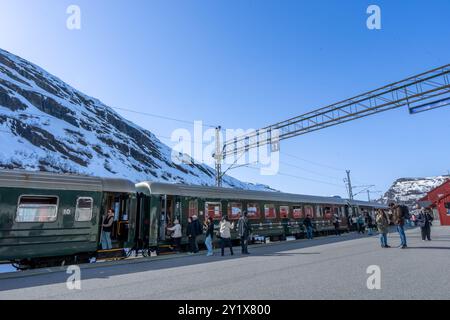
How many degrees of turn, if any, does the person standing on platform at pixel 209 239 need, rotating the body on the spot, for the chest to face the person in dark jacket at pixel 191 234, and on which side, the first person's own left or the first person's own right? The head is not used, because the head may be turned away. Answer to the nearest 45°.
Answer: approximately 45° to the first person's own right

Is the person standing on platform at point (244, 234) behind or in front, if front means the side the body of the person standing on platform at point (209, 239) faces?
behind

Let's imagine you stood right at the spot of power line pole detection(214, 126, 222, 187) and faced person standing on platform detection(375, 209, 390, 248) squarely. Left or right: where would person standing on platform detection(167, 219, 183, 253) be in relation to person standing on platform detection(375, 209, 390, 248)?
right

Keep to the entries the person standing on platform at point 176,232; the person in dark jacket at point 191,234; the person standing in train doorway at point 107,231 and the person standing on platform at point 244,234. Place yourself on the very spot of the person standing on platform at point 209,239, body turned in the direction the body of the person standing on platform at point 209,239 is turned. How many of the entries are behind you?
1

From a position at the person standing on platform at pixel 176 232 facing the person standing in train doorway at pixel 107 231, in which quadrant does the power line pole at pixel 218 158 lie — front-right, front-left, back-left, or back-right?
back-right

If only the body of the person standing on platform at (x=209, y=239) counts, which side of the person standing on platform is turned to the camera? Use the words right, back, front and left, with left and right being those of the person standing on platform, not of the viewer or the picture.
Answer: left

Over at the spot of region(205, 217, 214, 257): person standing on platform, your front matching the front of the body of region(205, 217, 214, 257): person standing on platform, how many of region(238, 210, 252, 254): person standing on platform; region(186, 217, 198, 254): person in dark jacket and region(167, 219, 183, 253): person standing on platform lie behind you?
1

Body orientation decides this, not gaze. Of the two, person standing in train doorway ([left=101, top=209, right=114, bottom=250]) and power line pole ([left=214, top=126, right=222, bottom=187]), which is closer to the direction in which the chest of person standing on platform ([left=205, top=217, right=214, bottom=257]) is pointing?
the person standing in train doorway

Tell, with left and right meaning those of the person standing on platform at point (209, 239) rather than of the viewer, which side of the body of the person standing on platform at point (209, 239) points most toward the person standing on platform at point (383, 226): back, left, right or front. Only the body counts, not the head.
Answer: back
